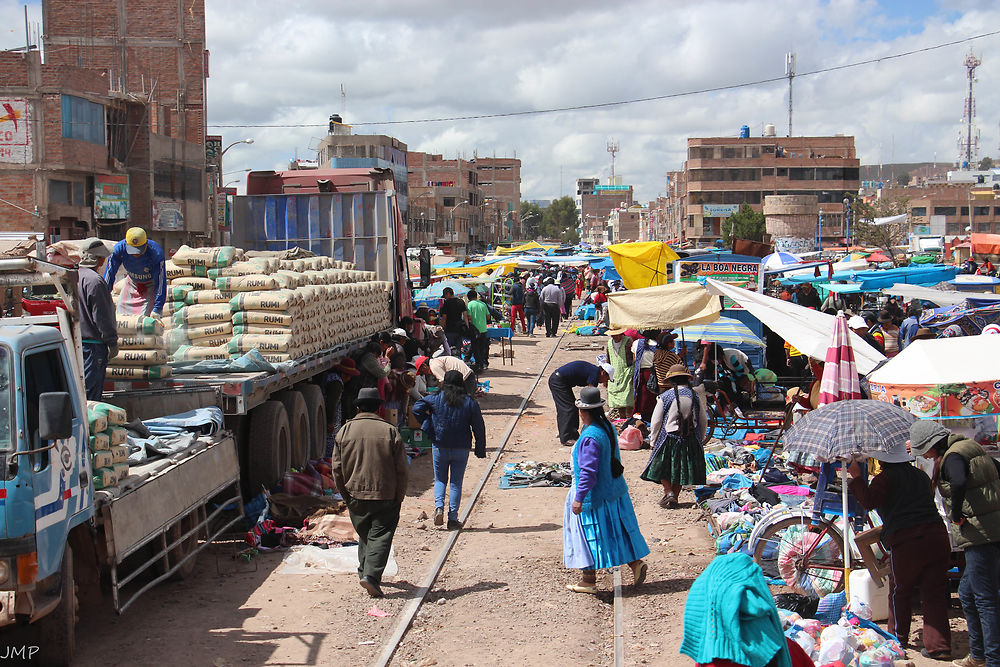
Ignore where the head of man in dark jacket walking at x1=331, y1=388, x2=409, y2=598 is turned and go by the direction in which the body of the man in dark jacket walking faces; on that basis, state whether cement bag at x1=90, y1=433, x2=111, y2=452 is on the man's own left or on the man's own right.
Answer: on the man's own left

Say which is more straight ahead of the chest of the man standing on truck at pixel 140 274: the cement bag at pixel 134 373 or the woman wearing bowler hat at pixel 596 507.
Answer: the cement bag

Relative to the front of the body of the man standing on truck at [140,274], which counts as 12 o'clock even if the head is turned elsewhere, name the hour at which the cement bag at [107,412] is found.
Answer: The cement bag is roughly at 12 o'clock from the man standing on truck.

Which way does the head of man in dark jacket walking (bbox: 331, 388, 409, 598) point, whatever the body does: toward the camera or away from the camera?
away from the camera

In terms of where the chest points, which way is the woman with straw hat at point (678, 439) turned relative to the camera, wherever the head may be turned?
away from the camera

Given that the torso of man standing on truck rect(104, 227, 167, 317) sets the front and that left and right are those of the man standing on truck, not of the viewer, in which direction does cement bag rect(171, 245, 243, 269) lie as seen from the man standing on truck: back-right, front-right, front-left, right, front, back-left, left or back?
back-left

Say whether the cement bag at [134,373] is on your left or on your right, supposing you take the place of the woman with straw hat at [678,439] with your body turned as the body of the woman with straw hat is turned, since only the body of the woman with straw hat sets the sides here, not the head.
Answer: on your left

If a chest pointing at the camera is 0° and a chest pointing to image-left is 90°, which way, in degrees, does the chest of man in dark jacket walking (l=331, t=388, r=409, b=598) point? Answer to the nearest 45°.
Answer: approximately 180°

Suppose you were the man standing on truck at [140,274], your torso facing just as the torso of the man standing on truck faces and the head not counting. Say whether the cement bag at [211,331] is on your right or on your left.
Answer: on your left

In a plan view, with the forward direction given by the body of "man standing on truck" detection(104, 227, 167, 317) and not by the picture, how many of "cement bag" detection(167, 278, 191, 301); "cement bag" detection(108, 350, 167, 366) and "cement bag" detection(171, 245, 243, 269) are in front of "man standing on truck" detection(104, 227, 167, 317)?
1

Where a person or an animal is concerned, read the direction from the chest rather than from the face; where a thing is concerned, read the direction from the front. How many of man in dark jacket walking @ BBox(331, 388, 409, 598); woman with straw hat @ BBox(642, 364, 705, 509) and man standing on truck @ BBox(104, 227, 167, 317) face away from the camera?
2

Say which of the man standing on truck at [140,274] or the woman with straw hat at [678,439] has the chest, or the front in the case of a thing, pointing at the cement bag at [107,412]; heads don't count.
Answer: the man standing on truck

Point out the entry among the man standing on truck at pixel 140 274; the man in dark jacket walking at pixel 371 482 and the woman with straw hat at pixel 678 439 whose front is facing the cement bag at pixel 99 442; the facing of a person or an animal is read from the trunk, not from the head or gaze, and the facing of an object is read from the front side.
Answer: the man standing on truck
